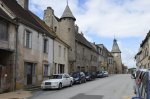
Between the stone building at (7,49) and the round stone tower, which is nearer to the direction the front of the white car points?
the stone building

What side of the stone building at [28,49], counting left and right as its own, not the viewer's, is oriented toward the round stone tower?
left

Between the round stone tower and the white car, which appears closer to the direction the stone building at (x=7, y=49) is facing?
the white car

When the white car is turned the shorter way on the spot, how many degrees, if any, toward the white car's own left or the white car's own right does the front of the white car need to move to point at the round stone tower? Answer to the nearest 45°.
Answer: approximately 135° to the white car's own right

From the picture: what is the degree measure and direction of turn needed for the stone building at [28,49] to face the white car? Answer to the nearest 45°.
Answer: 0° — it already faces it

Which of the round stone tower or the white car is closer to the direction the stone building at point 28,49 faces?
the white car

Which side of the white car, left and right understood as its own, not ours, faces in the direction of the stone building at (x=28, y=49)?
right

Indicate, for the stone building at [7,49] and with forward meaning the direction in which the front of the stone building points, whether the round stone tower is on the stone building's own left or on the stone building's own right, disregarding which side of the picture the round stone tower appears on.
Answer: on the stone building's own left

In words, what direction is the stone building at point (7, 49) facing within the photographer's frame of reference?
facing the viewer and to the right of the viewer

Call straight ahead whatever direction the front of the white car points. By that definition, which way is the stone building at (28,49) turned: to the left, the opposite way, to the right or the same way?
to the left

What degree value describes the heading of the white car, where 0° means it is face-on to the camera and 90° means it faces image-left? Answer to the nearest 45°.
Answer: approximately 45°

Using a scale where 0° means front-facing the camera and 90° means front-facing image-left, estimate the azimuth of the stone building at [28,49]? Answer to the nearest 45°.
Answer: approximately 315°
